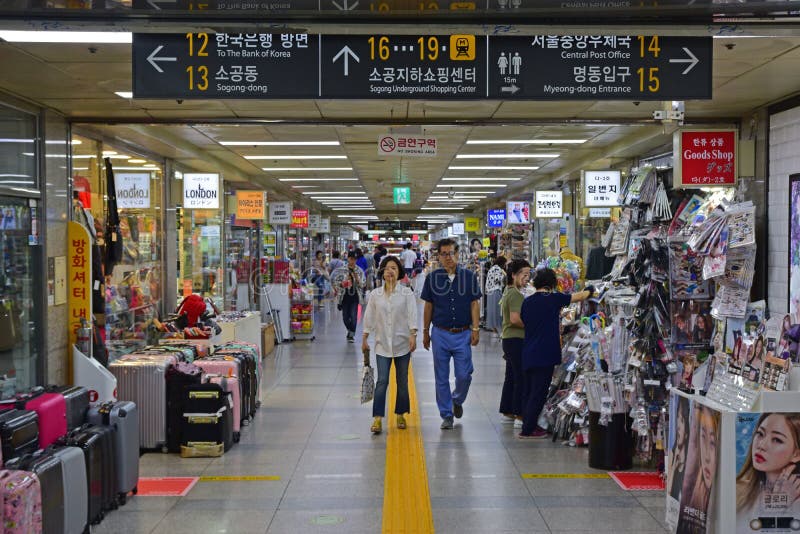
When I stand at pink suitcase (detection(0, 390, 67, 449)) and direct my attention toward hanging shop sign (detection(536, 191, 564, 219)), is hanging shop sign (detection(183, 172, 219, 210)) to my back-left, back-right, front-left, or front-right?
front-left

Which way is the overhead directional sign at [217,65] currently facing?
toward the camera

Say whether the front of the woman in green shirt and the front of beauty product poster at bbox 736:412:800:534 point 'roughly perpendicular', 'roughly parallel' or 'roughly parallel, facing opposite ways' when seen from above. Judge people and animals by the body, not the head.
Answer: roughly perpendicular

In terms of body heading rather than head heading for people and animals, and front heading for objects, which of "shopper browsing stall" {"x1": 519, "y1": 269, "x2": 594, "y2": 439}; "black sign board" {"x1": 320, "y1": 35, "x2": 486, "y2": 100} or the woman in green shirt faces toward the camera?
the black sign board

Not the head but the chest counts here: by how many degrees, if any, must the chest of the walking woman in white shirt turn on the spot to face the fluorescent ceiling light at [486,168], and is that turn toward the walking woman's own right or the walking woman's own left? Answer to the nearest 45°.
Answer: approximately 180°

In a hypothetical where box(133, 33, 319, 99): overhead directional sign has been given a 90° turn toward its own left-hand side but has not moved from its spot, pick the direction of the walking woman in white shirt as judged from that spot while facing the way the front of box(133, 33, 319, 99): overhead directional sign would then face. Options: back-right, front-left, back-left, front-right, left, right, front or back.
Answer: front-left

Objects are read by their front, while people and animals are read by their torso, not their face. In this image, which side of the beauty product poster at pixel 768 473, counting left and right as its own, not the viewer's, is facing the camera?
front

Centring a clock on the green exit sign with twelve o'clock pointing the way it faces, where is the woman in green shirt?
The woman in green shirt is roughly at 12 o'clock from the green exit sign.

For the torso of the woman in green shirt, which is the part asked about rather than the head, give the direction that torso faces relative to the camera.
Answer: to the viewer's right
